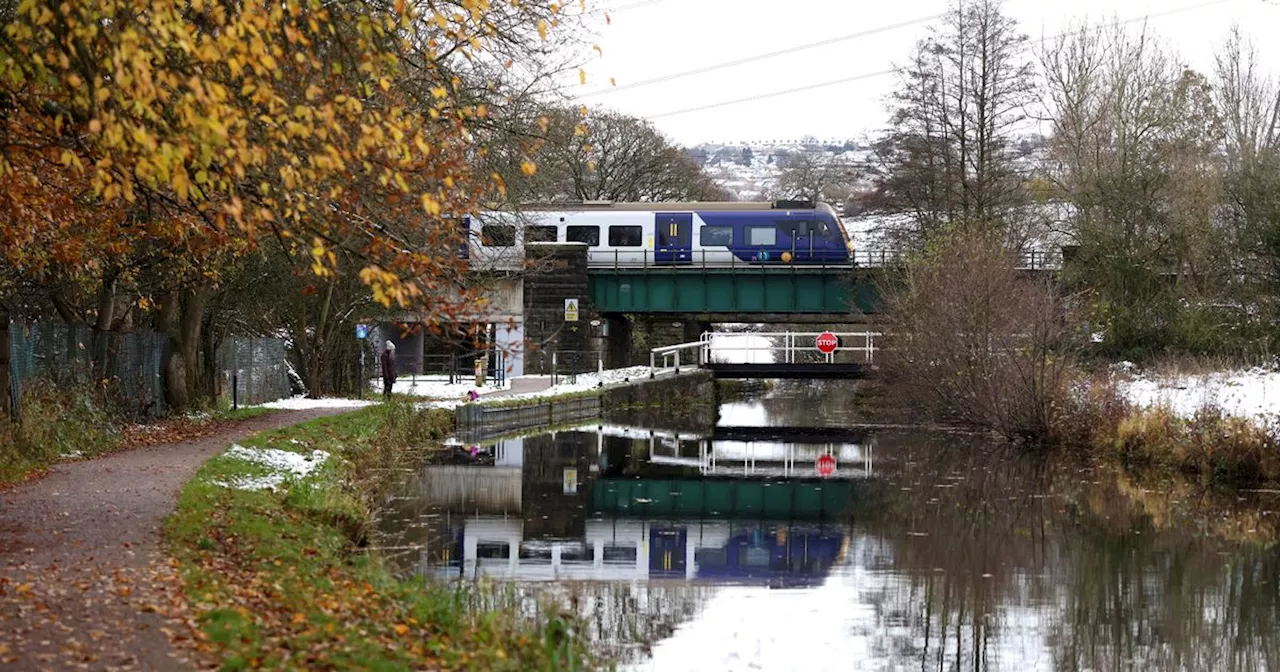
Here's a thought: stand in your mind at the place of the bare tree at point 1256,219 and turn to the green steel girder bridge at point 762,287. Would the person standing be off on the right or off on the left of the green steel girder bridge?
left

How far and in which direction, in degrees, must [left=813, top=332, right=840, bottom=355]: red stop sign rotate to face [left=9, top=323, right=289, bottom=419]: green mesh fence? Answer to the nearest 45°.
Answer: approximately 45° to its right

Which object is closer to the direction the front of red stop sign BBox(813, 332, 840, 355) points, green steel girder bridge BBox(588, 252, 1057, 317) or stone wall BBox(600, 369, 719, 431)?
the stone wall

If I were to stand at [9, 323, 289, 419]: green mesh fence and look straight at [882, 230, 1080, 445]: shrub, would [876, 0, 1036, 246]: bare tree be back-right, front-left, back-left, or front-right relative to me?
front-left

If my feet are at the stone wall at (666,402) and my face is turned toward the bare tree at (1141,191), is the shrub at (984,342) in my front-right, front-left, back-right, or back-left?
front-right

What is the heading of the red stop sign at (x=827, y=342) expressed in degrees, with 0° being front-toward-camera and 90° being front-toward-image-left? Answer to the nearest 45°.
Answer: approximately 0°

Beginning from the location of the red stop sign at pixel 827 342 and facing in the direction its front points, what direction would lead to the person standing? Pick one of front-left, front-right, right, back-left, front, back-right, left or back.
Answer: front-right

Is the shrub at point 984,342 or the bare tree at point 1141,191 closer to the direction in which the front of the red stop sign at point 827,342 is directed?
the shrub

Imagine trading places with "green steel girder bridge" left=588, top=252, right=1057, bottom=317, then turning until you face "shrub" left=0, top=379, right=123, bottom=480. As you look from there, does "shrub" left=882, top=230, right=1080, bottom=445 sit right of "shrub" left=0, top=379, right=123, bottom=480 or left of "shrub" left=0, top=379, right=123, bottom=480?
left

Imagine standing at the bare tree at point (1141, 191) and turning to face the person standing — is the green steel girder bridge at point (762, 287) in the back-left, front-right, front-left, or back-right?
front-right

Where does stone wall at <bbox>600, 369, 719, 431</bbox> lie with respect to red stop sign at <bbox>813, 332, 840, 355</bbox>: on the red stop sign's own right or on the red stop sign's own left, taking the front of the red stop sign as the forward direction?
on the red stop sign's own right
